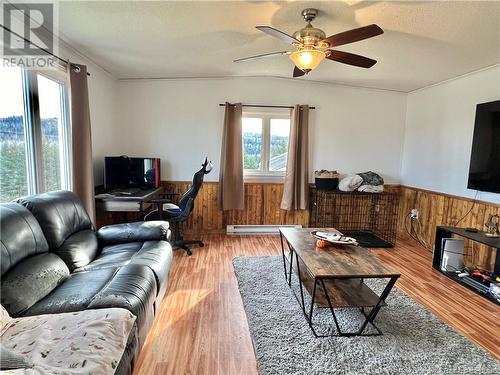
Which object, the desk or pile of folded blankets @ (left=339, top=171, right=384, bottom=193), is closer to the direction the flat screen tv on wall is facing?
the desk

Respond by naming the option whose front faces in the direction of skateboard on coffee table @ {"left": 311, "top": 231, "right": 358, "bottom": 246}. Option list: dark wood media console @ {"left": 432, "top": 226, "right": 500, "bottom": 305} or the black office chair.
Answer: the dark wood media console

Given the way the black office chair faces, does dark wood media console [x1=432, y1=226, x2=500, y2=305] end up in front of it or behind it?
behind

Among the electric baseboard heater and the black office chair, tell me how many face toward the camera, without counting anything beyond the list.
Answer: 1

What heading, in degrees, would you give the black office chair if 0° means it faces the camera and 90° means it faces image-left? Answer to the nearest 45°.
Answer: approximately 90°

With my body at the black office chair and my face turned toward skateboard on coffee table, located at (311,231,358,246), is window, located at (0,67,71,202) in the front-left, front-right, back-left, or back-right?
back-right

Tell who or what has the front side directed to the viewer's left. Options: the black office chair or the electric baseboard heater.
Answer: the black office chair

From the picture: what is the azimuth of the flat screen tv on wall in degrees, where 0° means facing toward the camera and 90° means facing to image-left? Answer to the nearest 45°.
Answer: approximately 45°

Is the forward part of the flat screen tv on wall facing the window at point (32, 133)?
yes

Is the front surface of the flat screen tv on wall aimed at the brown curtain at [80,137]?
yes

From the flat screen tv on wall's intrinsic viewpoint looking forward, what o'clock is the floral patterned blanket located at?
The floral patterned blanket is roughly at 11 o'clock from the flat screen tv on wall.

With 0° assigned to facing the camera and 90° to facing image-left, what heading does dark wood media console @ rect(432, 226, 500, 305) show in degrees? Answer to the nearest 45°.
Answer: approximately 45°

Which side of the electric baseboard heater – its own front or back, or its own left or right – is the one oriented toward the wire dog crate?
left
